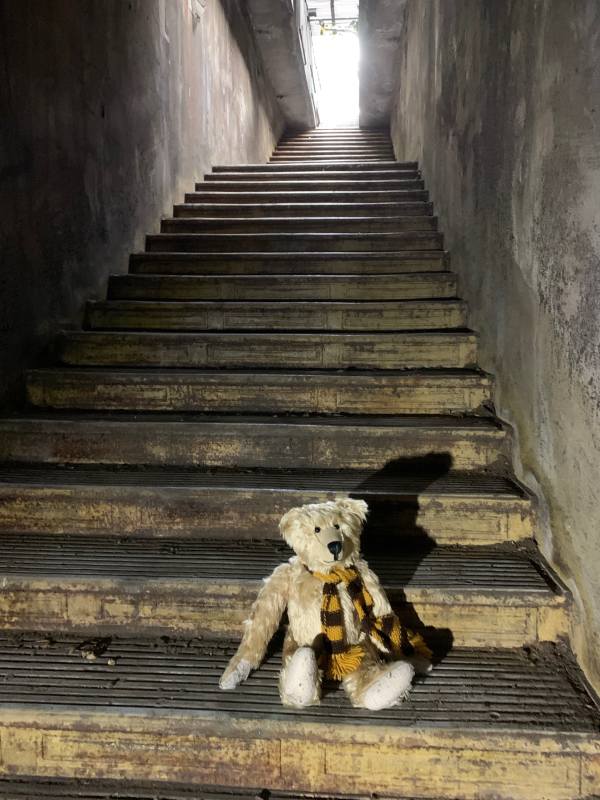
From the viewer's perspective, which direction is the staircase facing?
toward the camera
